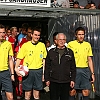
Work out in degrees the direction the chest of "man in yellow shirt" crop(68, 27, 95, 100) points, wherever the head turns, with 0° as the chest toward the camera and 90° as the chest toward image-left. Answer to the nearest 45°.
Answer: approximately 0°

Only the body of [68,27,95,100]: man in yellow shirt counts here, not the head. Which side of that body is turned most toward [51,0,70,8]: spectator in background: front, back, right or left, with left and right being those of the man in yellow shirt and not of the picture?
back

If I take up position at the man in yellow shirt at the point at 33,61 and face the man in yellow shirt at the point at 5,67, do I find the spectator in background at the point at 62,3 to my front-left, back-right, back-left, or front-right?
back-right

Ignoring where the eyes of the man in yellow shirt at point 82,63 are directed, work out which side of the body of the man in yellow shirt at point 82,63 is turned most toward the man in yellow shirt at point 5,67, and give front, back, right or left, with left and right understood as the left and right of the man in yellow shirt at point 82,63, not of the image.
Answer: right

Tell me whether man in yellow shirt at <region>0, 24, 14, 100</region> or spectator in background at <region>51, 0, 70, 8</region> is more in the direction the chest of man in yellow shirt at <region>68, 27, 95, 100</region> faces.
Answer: the man in yellow shirt

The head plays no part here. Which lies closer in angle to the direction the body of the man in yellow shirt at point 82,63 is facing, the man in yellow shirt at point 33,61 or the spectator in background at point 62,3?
the man in yellow shirt

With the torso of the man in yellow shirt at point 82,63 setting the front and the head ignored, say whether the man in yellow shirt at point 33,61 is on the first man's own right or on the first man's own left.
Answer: on the first man's own right
